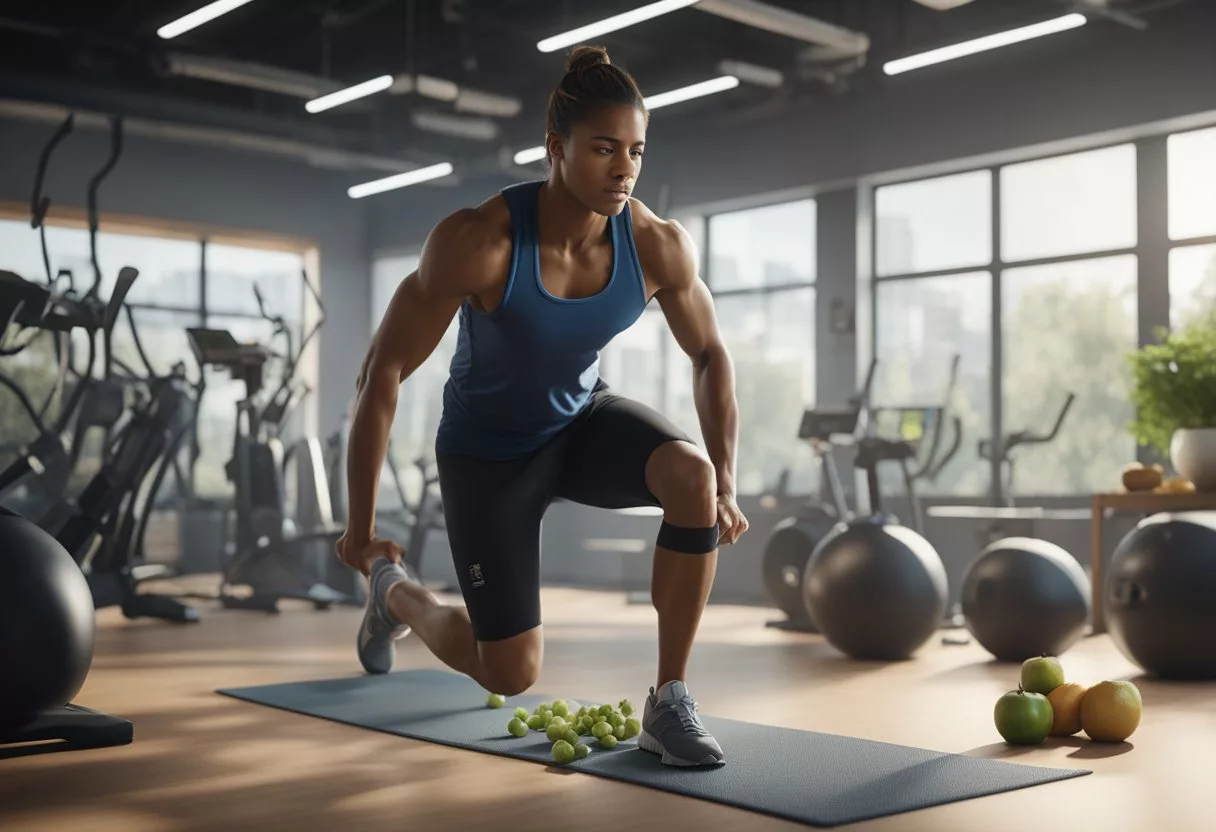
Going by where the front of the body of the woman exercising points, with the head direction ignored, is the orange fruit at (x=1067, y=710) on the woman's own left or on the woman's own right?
on the woman's own left

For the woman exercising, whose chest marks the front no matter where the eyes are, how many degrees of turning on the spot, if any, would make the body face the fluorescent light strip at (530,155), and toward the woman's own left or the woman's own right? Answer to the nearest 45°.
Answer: approximately 135° to the woman's own left

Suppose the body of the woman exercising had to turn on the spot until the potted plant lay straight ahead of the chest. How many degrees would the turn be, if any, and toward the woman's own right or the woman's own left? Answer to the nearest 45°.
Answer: approximately 90° to the woman's own left

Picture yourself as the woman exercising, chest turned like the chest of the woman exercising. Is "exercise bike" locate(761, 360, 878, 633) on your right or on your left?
on your left

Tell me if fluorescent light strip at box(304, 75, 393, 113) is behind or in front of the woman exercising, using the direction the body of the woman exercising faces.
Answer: behind

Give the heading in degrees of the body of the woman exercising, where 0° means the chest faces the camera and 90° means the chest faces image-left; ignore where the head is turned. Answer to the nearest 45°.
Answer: approximately 315°

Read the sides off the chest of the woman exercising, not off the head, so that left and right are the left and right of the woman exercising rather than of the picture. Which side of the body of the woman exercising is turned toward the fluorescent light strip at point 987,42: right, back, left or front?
left

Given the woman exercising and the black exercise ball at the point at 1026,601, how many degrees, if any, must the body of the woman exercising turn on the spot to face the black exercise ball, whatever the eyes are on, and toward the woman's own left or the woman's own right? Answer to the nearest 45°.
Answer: approximately 90° to the woman's own left

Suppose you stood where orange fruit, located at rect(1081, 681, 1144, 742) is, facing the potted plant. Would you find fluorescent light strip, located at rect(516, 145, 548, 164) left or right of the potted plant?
left
